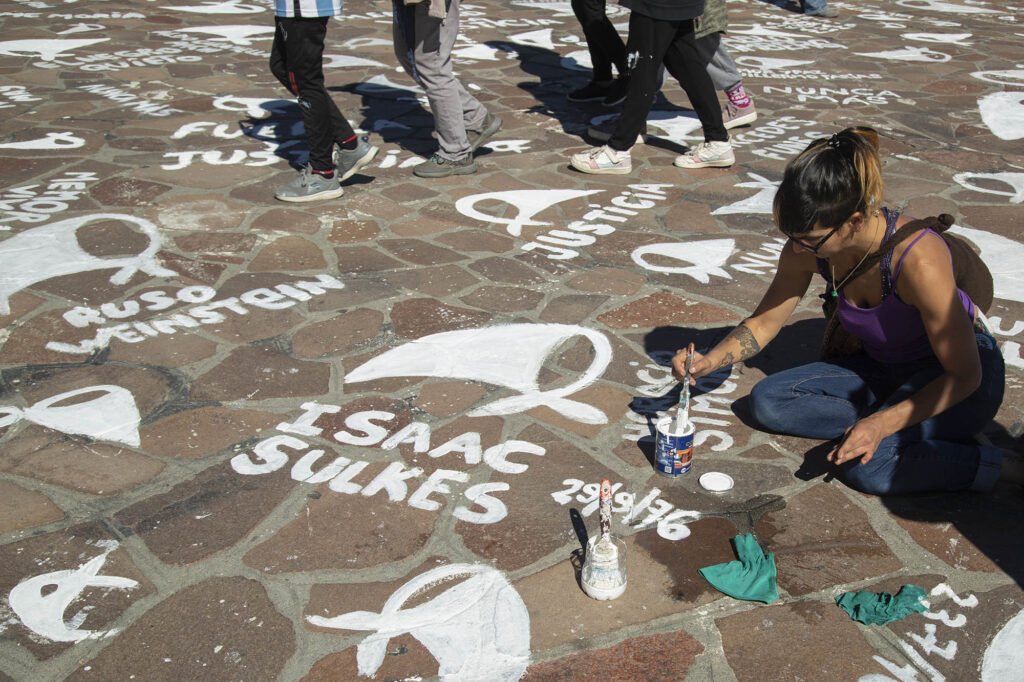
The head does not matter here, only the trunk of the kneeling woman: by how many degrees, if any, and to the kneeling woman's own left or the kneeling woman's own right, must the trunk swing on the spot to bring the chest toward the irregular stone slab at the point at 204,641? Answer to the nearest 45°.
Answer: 0° — they already face it

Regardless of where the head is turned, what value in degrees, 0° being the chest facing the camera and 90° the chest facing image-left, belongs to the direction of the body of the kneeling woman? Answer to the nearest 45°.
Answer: approximately 45°

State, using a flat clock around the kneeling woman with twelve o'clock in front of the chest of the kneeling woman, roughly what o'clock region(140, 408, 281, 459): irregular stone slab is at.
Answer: The irregular stone slab is roughly at 1 o'clock from the kneeling woman.
